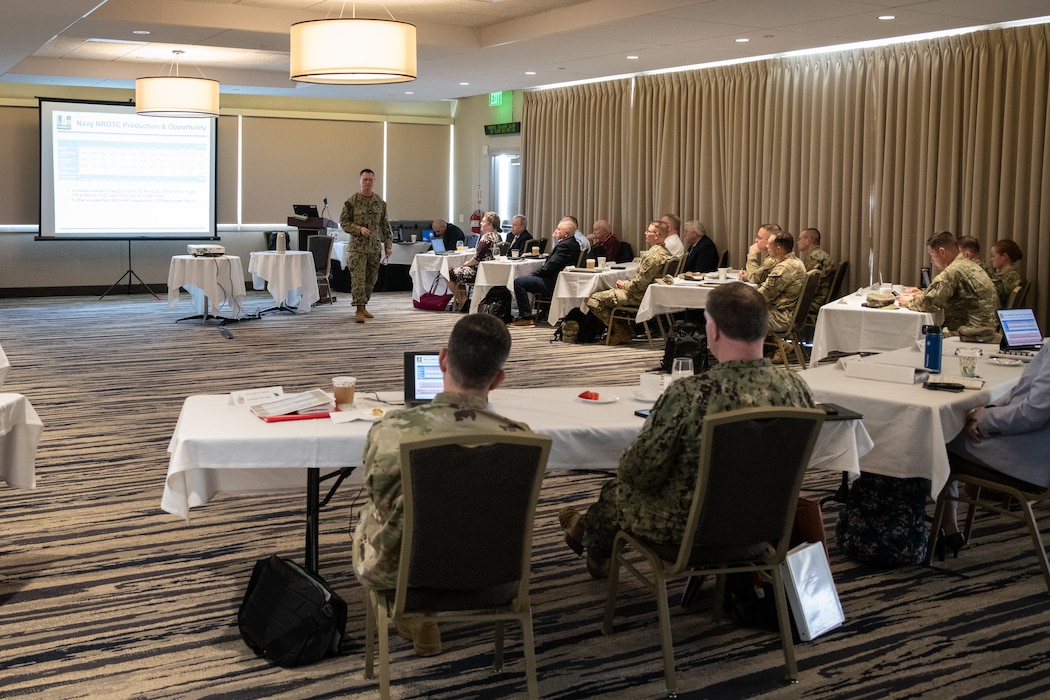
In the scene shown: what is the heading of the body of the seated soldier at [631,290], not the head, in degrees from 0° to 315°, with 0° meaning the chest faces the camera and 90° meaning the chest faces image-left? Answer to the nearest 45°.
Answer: approximately 90°

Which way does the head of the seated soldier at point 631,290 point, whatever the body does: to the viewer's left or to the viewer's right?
to the viewer's left

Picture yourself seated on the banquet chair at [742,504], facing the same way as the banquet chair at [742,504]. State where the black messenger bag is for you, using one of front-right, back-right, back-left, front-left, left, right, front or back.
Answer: front-left

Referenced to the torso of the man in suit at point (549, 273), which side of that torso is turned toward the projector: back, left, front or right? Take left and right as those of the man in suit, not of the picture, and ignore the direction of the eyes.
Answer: front

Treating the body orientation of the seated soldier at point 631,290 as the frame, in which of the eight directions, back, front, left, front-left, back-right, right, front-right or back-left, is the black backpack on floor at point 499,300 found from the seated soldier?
front-right

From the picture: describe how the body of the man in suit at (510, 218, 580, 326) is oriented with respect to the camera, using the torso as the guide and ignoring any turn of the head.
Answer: to the viewer's left

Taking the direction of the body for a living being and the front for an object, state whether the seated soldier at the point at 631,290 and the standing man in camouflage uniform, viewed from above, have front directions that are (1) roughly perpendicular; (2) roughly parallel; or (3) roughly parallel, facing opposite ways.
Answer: roughly perpendicular

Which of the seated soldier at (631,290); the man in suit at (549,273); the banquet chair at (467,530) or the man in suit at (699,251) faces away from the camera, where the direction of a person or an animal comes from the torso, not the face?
the banquet chair

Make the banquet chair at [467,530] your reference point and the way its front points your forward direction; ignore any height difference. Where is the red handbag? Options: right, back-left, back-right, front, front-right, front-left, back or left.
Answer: front

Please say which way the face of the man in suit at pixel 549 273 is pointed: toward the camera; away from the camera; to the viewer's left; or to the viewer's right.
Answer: to the viewer's left

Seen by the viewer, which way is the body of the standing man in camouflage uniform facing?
toward the camera

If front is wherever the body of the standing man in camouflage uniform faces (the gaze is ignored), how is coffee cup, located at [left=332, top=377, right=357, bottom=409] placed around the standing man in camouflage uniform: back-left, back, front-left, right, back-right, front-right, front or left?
front

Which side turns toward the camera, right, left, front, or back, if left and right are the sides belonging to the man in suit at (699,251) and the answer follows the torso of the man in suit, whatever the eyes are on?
left

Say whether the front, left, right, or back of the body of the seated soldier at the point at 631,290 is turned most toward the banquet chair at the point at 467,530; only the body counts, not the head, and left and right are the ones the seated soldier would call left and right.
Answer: left

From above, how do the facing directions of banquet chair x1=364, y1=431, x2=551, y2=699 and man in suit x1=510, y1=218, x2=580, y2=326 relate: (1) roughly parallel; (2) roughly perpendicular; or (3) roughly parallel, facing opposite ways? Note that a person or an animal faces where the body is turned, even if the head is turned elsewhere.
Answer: roughly perpendicular

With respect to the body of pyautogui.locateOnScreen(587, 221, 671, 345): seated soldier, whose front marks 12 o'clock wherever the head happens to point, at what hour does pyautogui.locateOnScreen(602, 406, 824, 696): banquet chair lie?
The banquet chair is roughly at 9 o'clock from the seated soldier.

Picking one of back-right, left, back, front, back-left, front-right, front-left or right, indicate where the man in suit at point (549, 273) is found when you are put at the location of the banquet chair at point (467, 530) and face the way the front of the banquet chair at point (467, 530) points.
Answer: front

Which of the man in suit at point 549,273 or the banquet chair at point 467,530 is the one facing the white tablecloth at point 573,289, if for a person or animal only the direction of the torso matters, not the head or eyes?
the banquet chair

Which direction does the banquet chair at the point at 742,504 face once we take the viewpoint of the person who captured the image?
facing away from the viewer and to the left of the viewer
